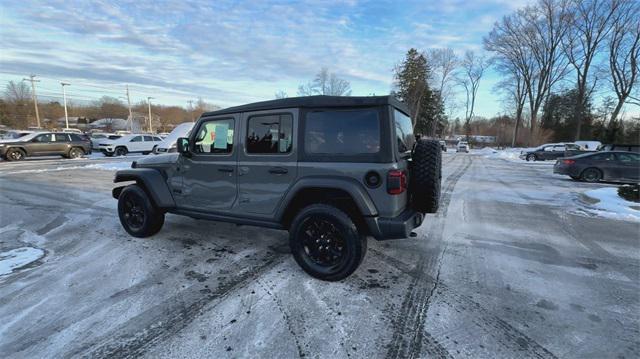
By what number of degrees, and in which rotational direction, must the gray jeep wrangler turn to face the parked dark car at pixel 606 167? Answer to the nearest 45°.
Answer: approximately 90° to its right

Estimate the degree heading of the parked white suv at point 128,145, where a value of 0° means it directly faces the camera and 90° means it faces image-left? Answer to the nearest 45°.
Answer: approximately 45°

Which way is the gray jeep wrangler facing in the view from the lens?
facing away from the viewer and to the left of the viewer

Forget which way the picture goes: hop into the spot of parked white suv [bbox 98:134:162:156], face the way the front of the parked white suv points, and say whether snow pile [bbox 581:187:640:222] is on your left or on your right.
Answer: on your left

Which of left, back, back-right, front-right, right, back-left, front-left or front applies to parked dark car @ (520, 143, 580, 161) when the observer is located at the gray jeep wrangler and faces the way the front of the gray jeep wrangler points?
right
